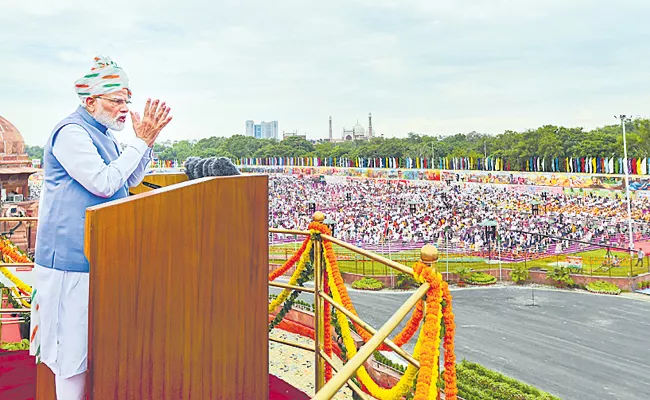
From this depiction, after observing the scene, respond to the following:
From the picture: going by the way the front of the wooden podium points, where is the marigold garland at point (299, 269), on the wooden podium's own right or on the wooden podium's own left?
on the wooden podium's own left

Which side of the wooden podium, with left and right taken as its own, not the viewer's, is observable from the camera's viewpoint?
right

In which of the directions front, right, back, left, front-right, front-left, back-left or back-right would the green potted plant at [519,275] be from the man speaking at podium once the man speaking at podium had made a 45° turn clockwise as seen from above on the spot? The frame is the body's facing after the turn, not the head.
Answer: left

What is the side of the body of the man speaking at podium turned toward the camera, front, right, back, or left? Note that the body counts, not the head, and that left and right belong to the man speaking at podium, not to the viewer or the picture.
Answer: right

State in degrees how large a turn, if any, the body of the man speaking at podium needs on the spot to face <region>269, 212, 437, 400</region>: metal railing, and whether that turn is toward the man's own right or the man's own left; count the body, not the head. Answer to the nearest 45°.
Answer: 0° — they already face it

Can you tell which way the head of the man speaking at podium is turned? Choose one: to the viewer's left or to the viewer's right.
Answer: to the viewer's right

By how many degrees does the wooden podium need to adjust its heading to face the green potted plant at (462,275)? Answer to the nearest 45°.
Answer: approximately 45° to its left

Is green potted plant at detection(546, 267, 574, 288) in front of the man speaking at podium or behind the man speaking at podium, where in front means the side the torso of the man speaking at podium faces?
in front

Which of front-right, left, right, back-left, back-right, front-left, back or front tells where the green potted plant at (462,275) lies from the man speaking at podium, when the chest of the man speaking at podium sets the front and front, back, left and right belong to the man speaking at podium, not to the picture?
front-left

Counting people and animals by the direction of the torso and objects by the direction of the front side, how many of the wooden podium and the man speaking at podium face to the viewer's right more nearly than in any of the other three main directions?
2

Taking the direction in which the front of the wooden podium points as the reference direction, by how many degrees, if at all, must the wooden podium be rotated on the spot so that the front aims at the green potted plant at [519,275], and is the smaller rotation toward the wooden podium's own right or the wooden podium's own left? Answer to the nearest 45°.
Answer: approximately 45° to the wooden podium's own left

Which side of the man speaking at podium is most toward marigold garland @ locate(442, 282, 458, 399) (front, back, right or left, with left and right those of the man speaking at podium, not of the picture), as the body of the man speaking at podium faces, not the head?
front

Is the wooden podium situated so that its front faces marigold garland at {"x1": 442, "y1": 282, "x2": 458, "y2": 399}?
yes

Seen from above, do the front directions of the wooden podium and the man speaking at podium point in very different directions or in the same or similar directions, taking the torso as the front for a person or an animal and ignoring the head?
same or similar directions
